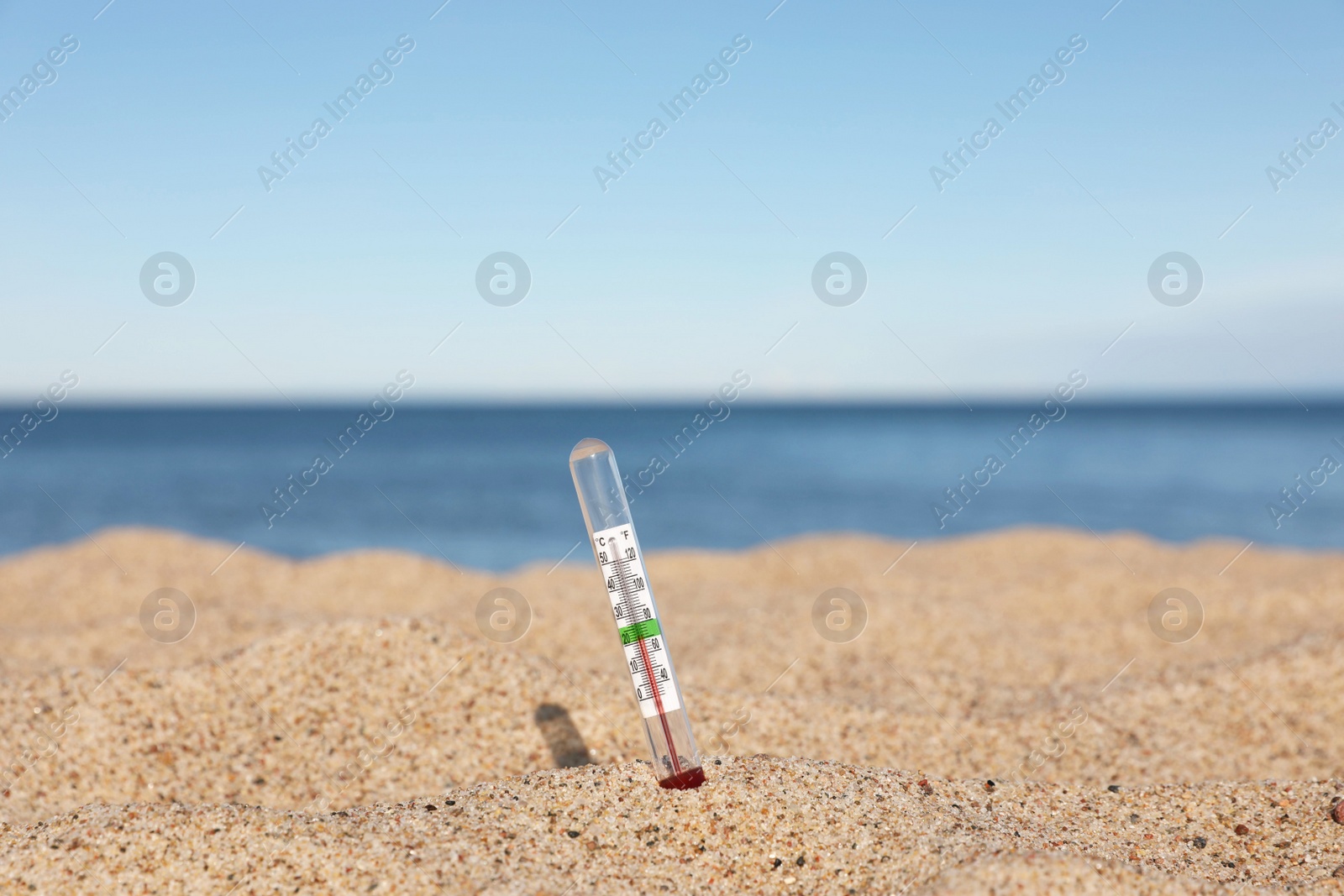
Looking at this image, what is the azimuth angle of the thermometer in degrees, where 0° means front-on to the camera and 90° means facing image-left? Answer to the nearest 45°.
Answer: approximately 0°
